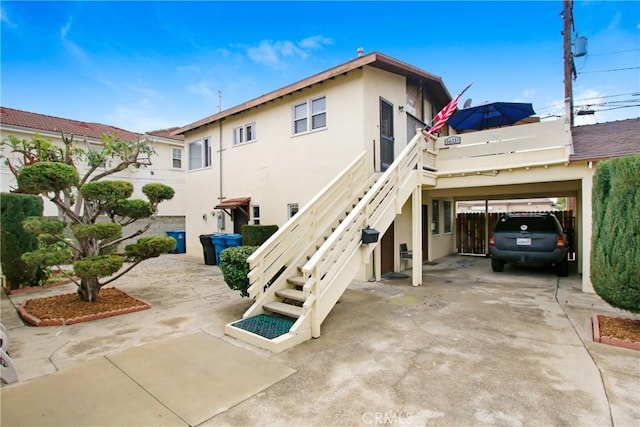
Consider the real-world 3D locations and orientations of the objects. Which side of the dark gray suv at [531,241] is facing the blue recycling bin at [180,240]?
left

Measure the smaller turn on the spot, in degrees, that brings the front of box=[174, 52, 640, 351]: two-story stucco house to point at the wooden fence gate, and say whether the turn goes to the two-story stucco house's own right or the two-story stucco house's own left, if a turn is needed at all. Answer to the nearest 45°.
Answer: approximately 90° to the two-story stucco house's own left

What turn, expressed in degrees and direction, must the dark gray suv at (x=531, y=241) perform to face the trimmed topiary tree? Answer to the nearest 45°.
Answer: approximately 135° to its left

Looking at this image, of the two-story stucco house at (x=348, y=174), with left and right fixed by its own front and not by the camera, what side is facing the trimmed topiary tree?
right

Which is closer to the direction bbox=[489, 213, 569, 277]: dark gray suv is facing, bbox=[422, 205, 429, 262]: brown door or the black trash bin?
the brown door

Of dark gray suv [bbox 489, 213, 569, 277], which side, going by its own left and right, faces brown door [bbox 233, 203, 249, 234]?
left

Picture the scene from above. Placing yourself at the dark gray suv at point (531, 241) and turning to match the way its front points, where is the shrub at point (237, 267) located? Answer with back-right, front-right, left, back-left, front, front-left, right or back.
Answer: back-left

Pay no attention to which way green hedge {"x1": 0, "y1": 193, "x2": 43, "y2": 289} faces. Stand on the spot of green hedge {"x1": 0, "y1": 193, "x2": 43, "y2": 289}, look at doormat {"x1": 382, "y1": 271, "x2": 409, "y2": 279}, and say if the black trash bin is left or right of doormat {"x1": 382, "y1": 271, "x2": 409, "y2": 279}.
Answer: left

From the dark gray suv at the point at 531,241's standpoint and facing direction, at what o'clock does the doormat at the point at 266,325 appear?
The doormat is roughly at 7 o'clock from the dark gray suv.

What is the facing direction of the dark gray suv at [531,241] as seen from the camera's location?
facing away from the viewer
